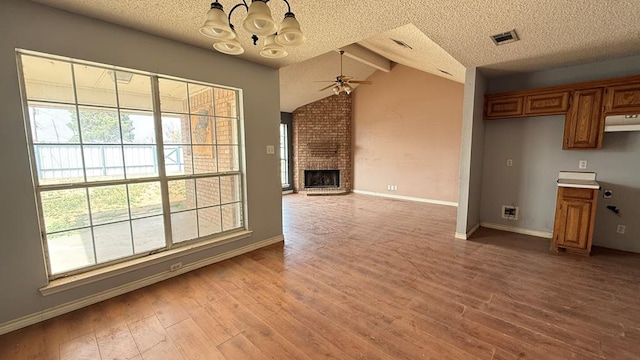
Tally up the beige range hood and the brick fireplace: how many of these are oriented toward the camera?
2

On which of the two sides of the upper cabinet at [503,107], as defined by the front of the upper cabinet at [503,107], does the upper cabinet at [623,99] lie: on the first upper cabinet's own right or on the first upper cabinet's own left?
on the first upper cabinet's own left

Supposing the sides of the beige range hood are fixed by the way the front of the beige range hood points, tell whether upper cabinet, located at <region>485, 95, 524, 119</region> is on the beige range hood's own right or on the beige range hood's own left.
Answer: on the beige range hood's own right

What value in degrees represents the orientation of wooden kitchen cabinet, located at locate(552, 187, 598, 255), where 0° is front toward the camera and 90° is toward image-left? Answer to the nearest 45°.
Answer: approximately 0°

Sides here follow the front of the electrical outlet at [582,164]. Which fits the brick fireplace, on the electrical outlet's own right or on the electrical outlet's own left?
on the electrical outlet's own right
